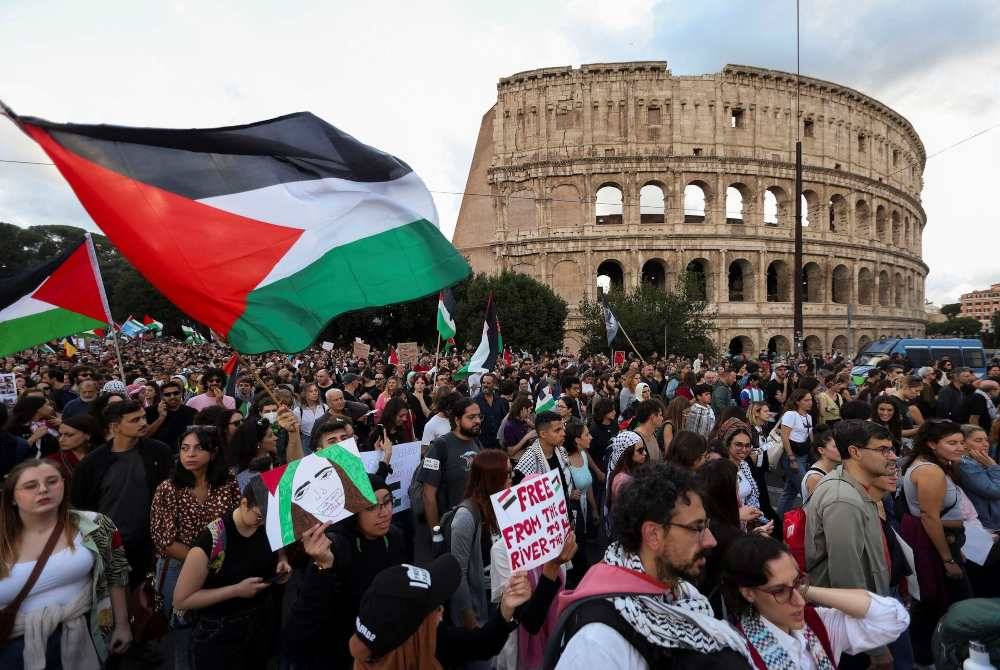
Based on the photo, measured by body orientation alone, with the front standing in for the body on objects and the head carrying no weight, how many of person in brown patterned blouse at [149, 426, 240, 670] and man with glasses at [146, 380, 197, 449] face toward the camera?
2

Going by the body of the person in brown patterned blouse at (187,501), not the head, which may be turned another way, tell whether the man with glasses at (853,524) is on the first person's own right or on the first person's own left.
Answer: on the first person's own left

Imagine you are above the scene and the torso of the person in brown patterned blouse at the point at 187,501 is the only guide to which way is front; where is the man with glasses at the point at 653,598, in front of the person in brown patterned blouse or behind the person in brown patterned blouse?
in front

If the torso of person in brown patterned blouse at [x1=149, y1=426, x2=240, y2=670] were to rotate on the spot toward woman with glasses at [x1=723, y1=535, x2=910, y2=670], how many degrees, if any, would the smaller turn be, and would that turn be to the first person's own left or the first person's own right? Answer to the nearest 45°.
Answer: approximately 45° to the first person's own left

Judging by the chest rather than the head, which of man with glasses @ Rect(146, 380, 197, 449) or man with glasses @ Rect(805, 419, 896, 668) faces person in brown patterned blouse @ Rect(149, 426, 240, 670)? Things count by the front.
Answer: man with glasses @ Rect(146, 380, 197, 449)
